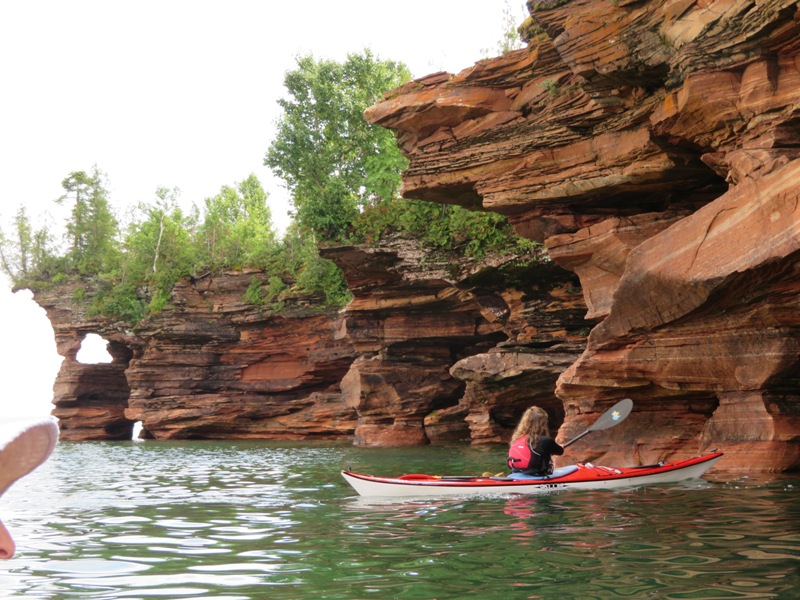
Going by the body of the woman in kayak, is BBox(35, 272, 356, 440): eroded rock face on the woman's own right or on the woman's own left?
on the woman's own left

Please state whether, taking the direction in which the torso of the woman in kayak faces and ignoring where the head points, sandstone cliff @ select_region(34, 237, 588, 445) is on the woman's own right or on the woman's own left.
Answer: on the woman's own left

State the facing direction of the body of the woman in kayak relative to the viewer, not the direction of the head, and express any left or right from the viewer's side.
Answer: facing away from the viewer and to the right of the viewer

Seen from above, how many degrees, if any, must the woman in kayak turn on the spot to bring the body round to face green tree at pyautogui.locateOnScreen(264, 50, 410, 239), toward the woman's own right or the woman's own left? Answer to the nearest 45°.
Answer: approximately 45° to the woman's own left
